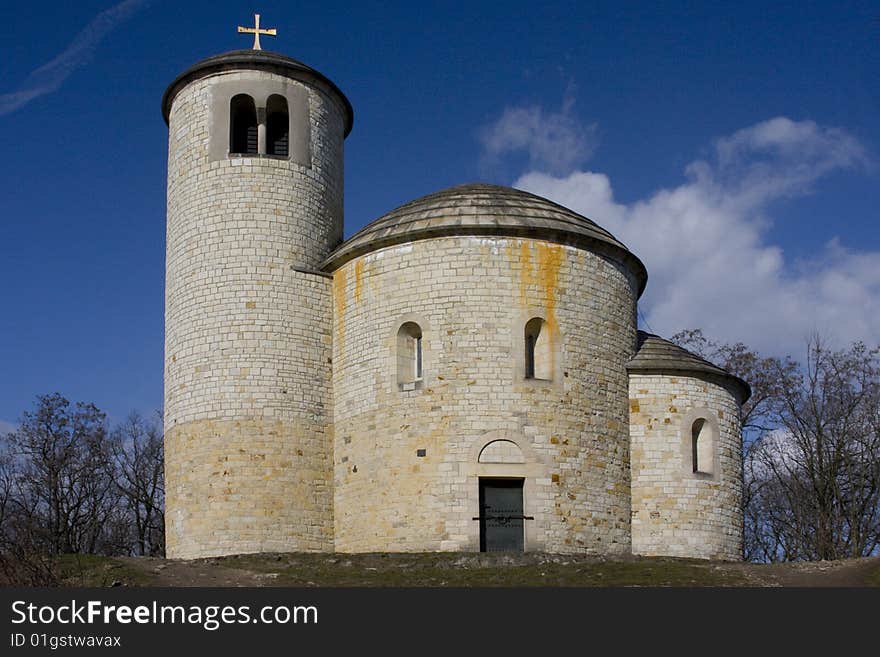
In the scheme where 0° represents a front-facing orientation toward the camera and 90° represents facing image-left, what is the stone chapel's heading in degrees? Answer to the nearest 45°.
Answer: approximately 0°
